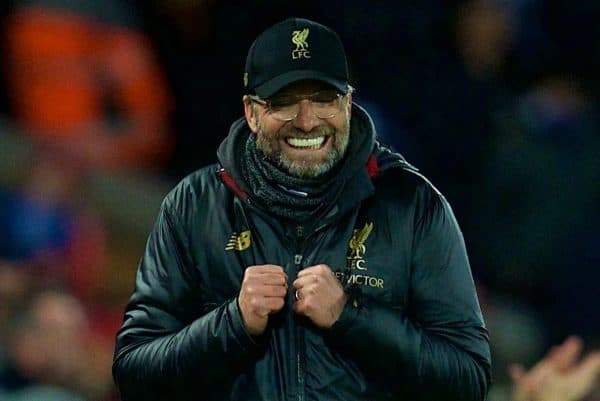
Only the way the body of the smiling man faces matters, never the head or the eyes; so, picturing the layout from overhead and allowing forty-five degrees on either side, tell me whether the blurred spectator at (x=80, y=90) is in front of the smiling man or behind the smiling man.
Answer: behind

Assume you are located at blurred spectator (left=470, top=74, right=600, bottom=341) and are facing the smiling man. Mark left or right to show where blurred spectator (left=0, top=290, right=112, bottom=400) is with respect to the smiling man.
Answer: right

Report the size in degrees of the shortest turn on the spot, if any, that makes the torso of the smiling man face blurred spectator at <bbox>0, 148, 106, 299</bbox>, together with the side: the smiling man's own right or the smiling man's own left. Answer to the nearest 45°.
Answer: approximately 135° to the smiling man's own right

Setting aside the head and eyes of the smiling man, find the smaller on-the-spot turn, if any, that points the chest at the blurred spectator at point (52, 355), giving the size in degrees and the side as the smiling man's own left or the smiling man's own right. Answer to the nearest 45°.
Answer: approximately 135° to the smiling man's own right

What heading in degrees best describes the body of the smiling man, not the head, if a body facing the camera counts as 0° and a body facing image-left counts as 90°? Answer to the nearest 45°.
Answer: approximately 0°
